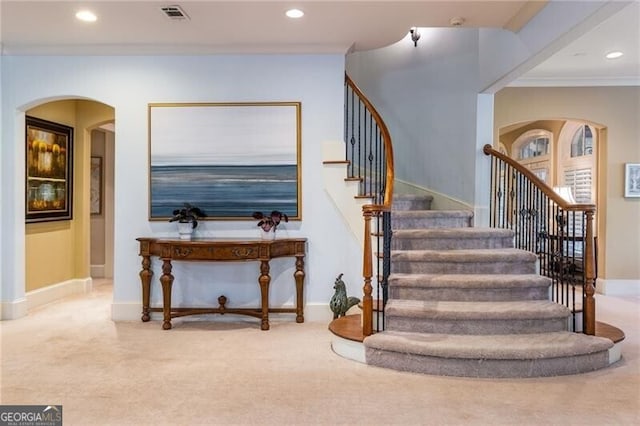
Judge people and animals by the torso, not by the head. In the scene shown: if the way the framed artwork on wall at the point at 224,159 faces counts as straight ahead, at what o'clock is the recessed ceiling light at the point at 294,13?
The recessed ceiling light is roughly at 11 o'clock from the framed artwork on wall.

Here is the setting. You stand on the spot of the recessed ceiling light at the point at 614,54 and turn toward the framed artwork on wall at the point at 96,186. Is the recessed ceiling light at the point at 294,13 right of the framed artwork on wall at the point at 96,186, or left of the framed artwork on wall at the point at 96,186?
left

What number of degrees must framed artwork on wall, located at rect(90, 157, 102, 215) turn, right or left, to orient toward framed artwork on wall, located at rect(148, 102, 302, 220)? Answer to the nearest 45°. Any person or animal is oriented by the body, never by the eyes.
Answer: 0° — it already faces it

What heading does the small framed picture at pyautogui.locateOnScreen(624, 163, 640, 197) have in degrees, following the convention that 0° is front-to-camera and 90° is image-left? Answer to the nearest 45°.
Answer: approximately 0°

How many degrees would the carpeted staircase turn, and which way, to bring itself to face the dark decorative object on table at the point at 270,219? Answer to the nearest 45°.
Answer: approximately 90° to its right

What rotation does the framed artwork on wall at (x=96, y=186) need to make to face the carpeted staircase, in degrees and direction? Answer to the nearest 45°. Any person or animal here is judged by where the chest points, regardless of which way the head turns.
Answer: approximately 45° to its left

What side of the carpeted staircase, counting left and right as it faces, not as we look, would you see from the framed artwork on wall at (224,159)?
right

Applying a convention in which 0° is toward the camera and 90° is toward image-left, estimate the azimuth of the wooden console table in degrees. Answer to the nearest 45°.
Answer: approximately 0°

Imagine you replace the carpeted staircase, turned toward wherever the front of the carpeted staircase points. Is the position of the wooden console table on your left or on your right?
on your right

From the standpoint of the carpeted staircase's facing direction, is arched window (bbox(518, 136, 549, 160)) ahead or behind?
behind

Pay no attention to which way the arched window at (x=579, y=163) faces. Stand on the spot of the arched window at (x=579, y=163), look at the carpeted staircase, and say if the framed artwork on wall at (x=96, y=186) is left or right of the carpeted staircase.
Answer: right
